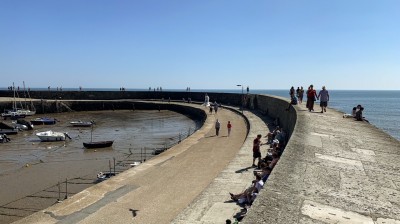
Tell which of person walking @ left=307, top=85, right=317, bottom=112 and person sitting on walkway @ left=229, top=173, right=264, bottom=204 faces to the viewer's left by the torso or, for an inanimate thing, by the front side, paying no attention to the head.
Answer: the person sitting on walkway

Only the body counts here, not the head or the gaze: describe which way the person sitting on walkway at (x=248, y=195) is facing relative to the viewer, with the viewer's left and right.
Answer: facing to the left of the viewer

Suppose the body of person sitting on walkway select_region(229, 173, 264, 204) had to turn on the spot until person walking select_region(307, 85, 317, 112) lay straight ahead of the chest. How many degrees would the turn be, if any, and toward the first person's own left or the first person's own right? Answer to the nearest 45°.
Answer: approximately 90° to the first person's own right

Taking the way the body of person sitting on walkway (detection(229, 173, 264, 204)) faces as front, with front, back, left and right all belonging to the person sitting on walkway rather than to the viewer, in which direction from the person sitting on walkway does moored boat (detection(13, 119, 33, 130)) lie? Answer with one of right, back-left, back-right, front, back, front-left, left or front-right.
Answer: front-right

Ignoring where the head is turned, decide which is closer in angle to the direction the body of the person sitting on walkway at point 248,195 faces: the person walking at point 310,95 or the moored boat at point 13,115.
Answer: the moored boat

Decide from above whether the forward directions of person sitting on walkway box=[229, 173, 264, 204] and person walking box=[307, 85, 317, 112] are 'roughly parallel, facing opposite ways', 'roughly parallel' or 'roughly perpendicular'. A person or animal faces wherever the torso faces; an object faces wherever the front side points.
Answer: roughly perpendicular

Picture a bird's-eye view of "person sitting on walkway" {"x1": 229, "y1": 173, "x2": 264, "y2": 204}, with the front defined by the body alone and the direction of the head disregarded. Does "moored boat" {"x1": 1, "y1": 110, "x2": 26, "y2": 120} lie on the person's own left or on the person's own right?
on the person's own right
